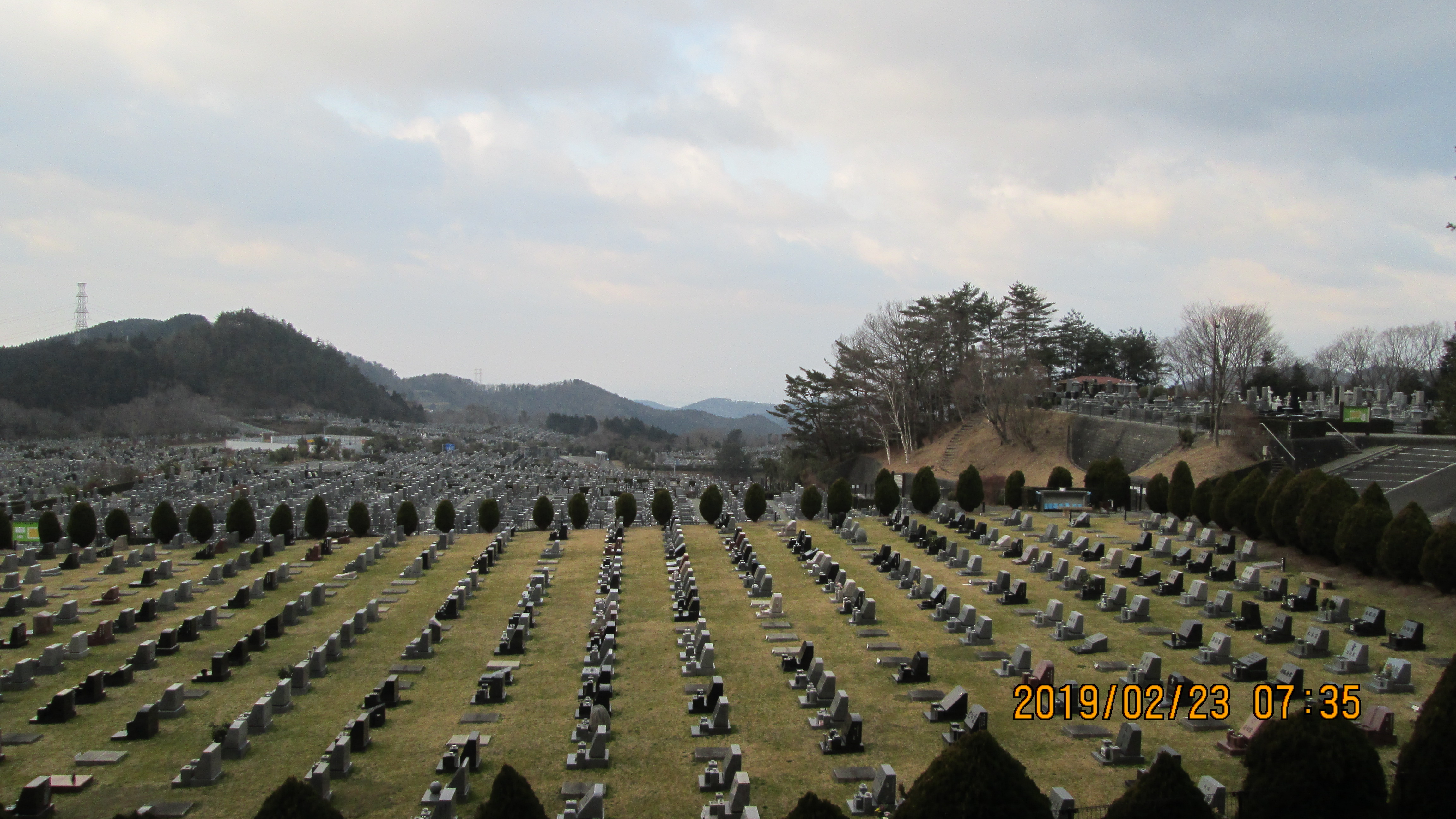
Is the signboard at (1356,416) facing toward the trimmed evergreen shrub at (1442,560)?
yes

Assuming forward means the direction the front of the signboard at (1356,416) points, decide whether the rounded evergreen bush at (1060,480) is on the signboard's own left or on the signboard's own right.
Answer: on the signboard's own right

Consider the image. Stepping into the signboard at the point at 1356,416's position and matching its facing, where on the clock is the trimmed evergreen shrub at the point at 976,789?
The trimmed evergreen shrub is roughly at 12 o'clock from the signboard.

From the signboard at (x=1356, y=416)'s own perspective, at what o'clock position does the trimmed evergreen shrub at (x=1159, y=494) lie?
The trimmed evergreen shrub is roughly at 1 o'clock from the signboard.

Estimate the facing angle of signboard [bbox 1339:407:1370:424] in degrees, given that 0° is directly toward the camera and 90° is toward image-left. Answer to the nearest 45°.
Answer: approximately 0°

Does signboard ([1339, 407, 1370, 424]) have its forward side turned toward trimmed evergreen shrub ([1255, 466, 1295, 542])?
yes

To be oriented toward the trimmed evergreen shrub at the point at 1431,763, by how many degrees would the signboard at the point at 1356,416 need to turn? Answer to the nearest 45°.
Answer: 0° — it already faces it

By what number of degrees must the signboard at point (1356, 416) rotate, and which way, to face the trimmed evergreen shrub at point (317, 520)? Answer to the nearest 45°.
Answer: approximately 45° to its right

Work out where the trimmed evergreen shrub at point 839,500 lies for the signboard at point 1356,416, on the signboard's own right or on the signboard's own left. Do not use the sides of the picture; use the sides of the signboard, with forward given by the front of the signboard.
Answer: on the signboard's own right

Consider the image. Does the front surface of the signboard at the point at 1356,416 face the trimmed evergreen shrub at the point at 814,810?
yes

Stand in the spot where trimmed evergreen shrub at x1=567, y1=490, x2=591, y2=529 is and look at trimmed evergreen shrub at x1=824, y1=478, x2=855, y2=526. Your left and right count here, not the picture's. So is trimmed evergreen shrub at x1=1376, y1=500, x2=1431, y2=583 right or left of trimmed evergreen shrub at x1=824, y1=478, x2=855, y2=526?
right
